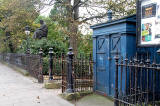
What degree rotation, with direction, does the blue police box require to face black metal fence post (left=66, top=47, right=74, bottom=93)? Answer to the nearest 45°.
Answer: approximately 45° to its right

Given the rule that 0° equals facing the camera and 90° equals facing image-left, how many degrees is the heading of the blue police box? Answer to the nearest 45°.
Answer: approximately 45°
